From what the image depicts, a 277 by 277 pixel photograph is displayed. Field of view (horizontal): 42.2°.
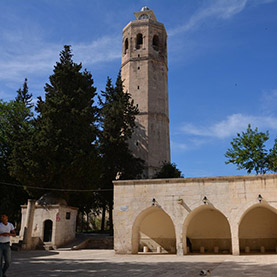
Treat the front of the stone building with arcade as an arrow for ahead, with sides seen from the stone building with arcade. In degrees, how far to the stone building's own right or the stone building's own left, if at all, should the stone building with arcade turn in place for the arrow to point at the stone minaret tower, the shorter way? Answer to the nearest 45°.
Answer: approximately 180°

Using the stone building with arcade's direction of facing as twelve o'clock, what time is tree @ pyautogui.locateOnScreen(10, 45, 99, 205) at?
The tree is roughly at 4 o'clock from the stone building with arcade.

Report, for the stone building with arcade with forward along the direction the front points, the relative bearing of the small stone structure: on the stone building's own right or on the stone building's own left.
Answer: on the stone building's own right

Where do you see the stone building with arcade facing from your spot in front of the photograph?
facing the viewer

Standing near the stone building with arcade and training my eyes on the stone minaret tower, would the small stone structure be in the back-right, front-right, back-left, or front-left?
front-left

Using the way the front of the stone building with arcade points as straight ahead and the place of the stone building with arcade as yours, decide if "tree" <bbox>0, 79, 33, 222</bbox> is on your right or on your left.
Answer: on your right

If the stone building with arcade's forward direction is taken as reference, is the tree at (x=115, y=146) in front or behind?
behind
